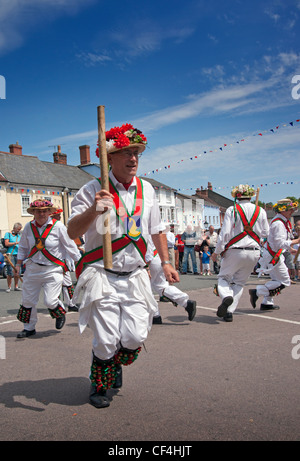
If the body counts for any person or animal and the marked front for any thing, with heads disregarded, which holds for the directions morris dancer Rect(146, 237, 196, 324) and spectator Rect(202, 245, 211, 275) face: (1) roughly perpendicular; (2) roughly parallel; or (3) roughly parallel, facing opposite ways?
roughly perpendicular

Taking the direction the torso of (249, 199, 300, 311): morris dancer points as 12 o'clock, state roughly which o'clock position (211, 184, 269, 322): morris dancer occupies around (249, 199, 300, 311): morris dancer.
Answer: (211, 184, 269, 322): morris dancer is roughly at 4 o'clock from (249, 199, 300, 311): morris dancer.

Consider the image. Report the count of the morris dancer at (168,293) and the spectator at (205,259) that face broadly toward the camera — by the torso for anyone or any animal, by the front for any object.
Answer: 1
